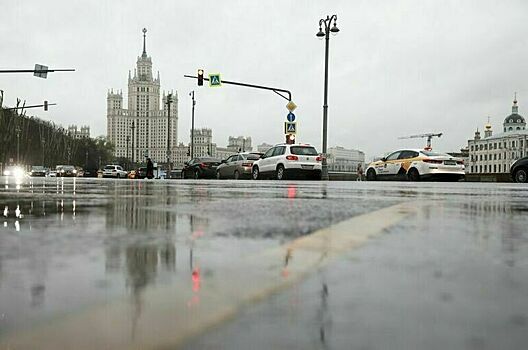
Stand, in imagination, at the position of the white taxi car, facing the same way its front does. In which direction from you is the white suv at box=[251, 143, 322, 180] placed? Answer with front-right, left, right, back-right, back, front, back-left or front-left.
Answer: front-left

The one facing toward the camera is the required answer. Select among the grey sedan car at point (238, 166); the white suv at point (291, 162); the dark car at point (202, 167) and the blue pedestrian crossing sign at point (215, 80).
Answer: the blue pedestrian crossing sign

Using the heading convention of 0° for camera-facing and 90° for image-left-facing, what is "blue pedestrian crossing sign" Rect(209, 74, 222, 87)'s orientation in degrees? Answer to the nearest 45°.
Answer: approximately 0°

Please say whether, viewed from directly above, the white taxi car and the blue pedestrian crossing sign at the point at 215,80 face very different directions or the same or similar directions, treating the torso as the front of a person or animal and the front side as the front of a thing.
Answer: very different directions

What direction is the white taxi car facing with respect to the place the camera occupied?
facing away from the viewer and to the left of the viewer

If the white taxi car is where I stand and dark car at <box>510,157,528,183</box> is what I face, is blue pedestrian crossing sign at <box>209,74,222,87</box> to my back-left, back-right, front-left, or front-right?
back-left
